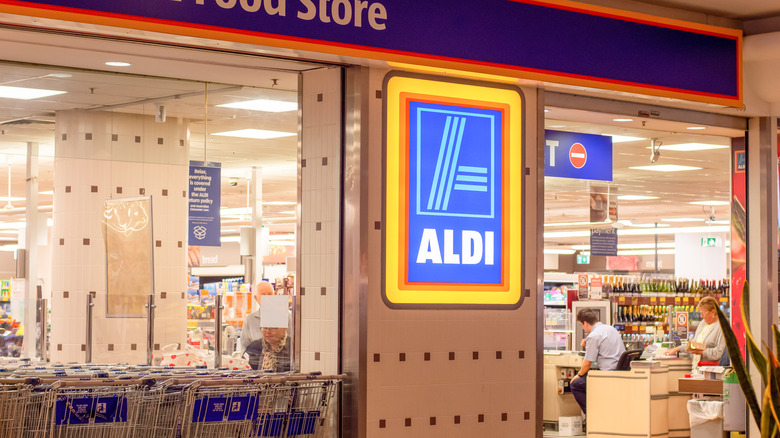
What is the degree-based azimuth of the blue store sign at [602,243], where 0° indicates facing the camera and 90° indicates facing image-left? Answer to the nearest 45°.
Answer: approximately 0°

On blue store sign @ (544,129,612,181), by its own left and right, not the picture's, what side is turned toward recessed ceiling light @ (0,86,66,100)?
right

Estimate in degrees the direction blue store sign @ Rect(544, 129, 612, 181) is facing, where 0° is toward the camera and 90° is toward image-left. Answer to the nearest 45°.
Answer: approximately 315°

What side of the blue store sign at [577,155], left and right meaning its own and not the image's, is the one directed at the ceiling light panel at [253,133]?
right

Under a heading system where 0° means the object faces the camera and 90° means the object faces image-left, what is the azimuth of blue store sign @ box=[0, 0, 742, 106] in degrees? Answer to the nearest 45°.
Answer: approximately 315°

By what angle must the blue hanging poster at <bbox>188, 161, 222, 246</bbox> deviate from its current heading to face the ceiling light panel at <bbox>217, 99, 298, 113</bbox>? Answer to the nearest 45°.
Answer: approximately 45° to its left

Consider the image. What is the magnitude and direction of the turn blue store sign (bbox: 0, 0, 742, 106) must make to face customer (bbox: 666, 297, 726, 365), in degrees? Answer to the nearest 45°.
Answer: approximately 90° to its left

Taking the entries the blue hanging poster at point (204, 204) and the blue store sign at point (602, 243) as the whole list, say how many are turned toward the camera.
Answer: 2

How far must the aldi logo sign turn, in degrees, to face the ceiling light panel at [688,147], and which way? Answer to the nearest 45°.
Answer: approximately 90° to its left

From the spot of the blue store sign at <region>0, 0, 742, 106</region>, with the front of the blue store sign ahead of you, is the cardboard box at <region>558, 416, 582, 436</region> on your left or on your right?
on your left

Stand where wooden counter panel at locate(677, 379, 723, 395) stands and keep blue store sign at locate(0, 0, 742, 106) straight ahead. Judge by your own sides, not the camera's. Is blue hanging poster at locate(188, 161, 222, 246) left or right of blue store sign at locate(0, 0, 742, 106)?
right
